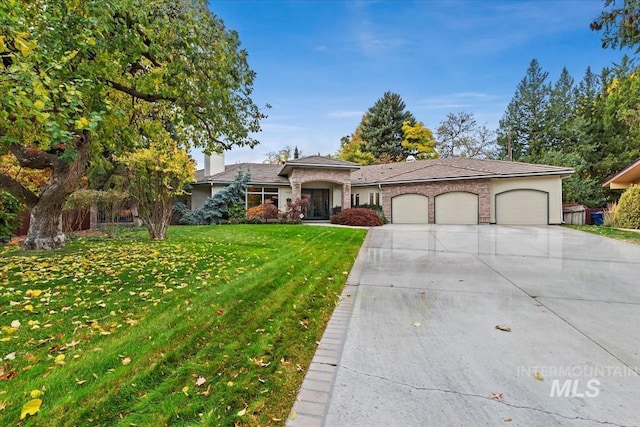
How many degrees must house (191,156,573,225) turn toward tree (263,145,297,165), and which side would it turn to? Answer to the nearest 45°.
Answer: approximately 135° to its right

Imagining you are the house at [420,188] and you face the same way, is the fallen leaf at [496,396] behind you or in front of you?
in front

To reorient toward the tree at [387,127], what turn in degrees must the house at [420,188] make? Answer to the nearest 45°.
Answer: approximately 180°

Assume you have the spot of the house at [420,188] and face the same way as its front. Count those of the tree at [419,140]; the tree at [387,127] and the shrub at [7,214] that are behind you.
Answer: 2

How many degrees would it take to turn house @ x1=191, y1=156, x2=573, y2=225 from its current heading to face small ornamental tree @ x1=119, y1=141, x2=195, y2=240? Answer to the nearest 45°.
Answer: approximately 45° to its right

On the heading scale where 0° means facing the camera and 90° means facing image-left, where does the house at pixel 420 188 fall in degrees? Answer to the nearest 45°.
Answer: approximately 0°

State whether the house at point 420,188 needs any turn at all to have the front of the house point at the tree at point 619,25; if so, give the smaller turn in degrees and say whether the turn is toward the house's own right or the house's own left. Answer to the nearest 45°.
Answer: approximately 45° to the house's own left

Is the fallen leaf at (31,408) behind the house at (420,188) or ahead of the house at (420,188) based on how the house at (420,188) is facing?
ahead

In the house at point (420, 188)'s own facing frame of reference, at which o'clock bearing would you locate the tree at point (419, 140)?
The tree is roughly at 6 o'clock from the house.

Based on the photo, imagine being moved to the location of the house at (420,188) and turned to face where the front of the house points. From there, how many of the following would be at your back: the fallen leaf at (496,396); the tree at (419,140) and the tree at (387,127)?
2

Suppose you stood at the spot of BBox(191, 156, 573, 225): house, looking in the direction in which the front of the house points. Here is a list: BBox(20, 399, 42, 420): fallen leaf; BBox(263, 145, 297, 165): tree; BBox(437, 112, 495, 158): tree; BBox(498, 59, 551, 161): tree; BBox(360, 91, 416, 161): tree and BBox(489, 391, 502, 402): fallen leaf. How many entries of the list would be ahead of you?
2

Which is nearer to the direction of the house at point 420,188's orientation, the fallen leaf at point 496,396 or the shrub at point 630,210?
the fallen leaf

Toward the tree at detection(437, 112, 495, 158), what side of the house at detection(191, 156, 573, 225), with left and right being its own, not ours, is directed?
back

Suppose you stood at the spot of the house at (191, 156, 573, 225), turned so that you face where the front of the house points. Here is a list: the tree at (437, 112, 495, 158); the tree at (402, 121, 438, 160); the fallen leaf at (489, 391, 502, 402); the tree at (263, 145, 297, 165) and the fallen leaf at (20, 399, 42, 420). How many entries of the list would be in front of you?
2

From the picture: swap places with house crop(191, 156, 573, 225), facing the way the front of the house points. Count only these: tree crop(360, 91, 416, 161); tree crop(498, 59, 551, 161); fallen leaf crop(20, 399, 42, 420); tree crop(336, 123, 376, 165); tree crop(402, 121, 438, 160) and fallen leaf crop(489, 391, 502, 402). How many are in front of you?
2

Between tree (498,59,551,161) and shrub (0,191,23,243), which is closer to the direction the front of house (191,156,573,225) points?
the shrub

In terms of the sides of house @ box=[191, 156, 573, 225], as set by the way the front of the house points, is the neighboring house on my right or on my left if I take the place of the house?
on my left
